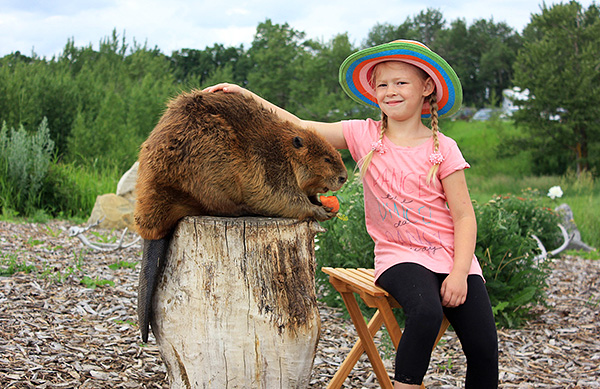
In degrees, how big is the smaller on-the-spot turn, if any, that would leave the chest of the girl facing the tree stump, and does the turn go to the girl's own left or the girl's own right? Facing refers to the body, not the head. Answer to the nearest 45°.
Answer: approximately 45° to the girl's own right

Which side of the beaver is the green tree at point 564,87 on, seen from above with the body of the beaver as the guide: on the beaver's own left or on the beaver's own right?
on the beaver's own left

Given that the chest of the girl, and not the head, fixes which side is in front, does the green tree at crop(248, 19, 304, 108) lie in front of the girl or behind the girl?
behind

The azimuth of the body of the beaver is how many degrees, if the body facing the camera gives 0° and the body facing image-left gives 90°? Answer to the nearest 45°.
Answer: approximately 270°

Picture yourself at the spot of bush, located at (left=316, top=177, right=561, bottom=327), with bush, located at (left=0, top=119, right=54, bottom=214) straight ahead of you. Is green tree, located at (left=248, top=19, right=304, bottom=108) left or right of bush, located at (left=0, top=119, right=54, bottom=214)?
right

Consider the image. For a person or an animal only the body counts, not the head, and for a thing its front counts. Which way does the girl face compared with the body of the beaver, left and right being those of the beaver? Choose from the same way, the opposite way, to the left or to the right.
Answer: to the right

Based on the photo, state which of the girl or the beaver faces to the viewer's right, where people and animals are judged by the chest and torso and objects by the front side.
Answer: the beaver

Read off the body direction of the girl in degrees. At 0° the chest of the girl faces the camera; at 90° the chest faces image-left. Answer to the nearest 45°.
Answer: approximately 0°

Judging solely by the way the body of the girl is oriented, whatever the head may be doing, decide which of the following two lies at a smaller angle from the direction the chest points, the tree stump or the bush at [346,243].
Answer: the tree stump
